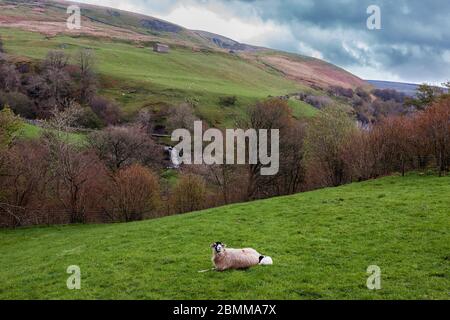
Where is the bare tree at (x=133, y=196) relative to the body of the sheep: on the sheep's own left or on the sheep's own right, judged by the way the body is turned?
on the sheep's own right

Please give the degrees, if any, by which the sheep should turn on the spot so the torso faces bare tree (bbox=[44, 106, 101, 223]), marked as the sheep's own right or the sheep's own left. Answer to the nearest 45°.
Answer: approximately 45° to the sheep's own right

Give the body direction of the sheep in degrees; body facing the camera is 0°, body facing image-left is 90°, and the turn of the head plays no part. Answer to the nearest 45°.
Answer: approximately 90°
